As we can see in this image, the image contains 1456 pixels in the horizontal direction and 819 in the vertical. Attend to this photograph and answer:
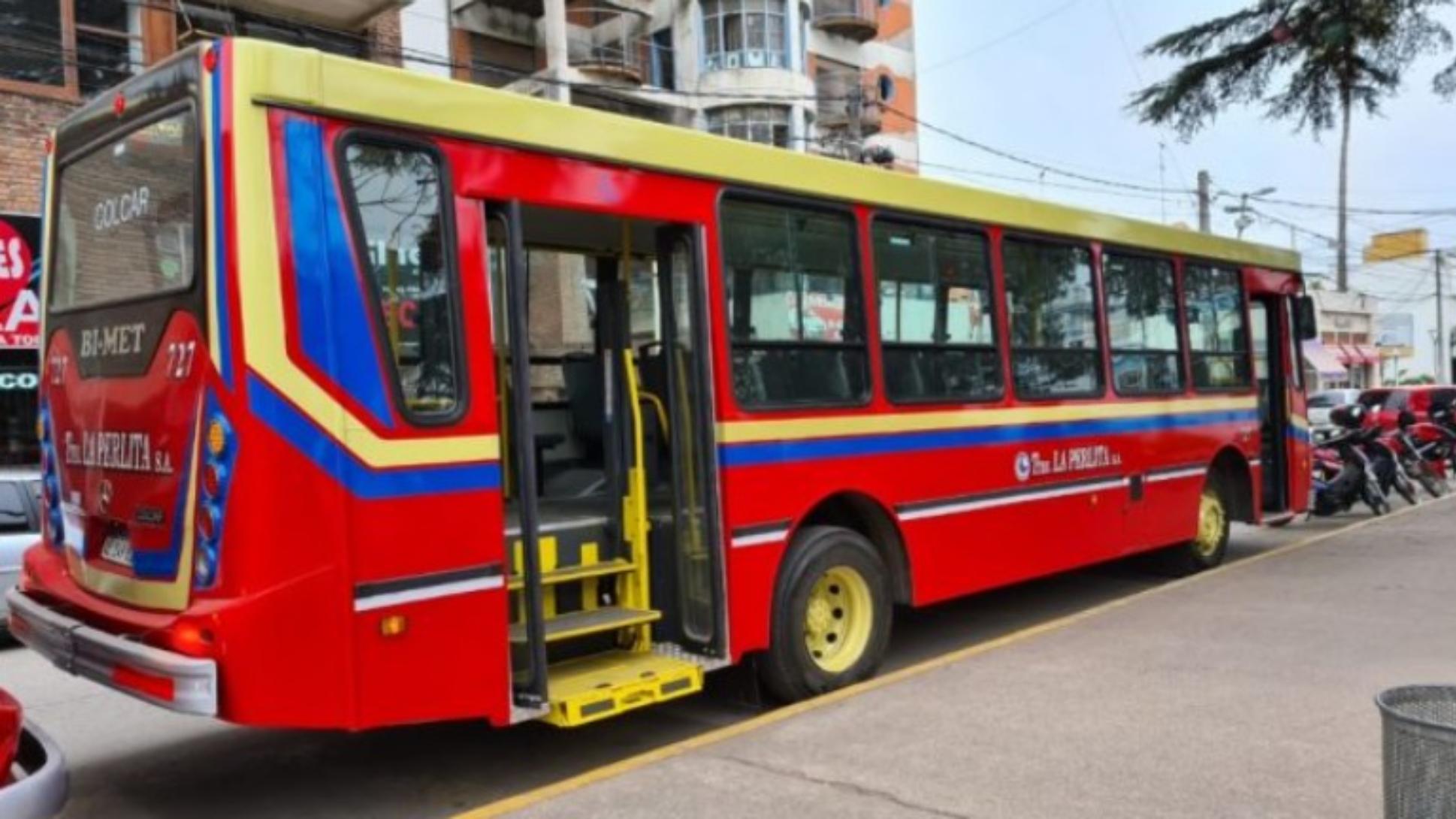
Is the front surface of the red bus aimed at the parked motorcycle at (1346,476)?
yes

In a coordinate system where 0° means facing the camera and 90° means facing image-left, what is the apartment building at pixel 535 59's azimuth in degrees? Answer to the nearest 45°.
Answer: approximately 315°

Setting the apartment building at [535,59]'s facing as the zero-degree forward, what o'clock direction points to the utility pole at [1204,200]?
The utility pole is roughly at 10 o'clock from the apartment building.

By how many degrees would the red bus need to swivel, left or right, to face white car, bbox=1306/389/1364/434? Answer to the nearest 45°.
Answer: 0° — it already faces it

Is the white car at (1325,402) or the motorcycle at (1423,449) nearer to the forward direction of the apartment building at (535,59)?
the motorcycle

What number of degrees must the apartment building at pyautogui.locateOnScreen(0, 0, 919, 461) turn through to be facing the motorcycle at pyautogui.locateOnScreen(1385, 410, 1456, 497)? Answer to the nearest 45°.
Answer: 0° — it already faces it

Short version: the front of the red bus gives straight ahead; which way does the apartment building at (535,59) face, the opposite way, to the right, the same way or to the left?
to the right

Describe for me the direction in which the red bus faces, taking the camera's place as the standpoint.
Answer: facing away from the viewer and to the right of the viewer

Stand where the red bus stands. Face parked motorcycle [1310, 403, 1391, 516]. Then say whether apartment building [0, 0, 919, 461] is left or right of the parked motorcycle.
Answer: left

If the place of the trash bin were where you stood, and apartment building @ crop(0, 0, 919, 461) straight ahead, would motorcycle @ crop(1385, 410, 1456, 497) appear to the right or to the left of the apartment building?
right
